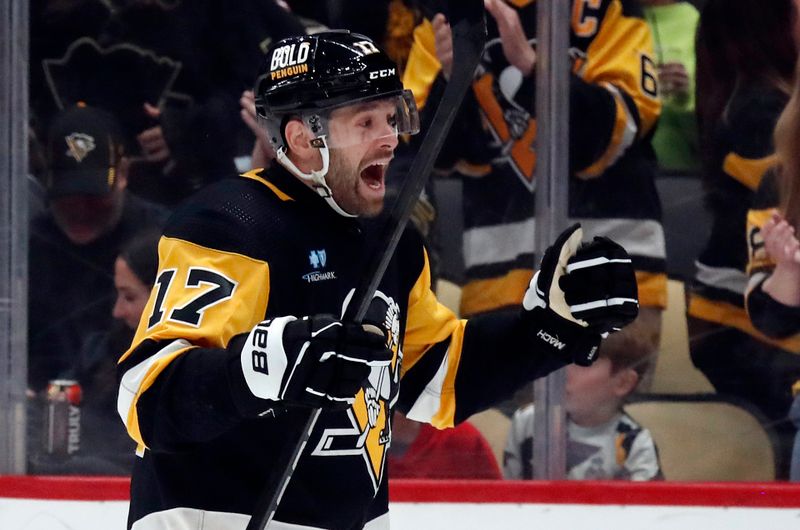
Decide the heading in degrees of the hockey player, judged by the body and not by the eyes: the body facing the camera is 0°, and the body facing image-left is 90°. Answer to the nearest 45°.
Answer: approximately 315°

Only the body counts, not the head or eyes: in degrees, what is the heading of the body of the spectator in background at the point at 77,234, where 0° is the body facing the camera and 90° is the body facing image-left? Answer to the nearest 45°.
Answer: approximately 0°

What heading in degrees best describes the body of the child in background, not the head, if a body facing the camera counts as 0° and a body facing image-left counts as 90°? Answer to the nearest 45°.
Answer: approximately 45°

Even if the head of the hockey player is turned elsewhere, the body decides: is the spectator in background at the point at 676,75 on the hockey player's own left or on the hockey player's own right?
on the hockey player's own left
